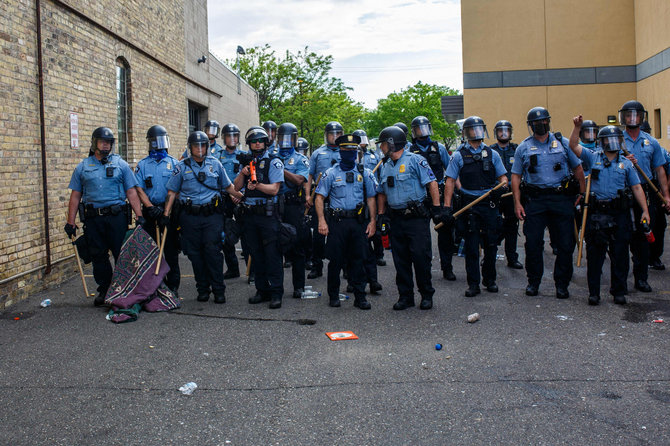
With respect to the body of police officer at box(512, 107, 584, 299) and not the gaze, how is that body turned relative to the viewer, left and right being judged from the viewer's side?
facing the viewer

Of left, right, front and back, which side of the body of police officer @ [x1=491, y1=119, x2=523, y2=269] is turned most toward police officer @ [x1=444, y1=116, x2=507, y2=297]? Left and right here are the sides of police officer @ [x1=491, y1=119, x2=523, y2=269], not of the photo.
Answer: front

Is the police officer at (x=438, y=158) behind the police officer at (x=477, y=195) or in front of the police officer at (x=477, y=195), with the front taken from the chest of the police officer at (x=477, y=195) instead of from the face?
behind

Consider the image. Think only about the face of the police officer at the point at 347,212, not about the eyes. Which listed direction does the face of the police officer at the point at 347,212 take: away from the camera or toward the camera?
toward the camera

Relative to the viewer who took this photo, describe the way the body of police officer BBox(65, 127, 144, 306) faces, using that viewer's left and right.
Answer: facing the viewer

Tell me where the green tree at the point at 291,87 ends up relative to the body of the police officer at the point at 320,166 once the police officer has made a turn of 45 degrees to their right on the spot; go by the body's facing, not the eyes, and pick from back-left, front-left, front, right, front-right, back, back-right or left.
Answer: back-right

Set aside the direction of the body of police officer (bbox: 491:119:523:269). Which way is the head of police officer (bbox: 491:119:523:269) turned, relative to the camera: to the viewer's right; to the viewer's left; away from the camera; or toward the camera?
toward the camera

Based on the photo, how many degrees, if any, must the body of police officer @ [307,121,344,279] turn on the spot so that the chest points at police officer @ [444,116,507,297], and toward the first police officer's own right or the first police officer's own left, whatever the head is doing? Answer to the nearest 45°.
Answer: approximately 45° to the first police officer's own left

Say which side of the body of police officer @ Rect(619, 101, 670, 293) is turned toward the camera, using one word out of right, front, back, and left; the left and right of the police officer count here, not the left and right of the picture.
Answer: front

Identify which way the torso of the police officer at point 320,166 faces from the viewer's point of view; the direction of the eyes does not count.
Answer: toward the camera

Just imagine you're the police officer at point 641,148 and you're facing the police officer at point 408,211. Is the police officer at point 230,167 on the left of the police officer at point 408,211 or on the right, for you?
right

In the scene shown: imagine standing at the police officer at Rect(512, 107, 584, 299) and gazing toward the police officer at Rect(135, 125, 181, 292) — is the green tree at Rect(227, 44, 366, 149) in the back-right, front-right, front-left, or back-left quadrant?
front-right

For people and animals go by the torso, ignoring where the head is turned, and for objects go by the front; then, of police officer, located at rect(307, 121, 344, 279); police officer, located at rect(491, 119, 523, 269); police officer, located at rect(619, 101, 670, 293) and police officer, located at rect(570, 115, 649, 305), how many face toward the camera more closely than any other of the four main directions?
4

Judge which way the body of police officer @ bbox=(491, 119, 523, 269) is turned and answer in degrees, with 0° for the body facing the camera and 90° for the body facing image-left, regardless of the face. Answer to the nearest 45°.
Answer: approximately 0°

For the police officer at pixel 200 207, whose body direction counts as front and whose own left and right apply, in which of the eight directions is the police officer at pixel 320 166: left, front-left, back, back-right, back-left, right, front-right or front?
back-left
